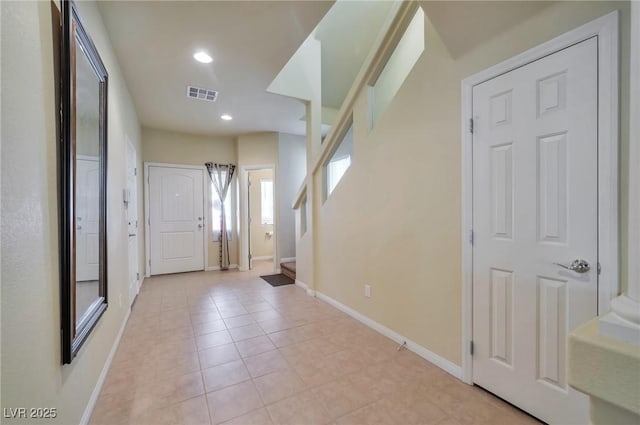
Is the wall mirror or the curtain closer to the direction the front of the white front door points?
the wall mirror

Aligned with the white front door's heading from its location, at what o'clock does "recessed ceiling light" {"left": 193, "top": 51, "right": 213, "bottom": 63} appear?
The recessed ceiling light is roughly at 12 o'clock from the white front door.

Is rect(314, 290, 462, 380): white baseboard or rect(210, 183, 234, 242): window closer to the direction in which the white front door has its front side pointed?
the white baseboard

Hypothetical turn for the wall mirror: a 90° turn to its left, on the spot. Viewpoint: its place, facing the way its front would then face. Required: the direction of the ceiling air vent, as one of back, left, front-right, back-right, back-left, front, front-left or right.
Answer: front-right

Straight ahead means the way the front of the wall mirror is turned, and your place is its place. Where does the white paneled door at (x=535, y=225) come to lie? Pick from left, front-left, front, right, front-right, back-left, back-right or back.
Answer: front-right

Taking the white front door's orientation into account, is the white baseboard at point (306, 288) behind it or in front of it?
in front

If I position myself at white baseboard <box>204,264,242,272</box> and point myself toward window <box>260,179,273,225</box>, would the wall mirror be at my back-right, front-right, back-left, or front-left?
back-right

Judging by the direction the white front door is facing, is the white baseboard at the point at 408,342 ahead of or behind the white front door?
ahead

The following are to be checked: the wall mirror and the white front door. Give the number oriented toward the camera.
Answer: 1

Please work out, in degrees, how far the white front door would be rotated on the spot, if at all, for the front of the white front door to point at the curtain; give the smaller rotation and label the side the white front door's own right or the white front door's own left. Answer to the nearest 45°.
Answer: approximately 90° to the white front door's own left

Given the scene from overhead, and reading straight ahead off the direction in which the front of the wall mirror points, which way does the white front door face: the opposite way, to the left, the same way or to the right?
to the right

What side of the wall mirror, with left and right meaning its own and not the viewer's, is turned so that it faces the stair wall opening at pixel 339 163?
front

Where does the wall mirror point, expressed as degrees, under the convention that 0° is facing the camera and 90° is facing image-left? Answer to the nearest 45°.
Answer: approximately 270°

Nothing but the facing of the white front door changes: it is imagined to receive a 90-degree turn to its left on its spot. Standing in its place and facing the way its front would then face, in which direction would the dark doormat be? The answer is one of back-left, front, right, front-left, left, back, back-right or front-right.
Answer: front-right
